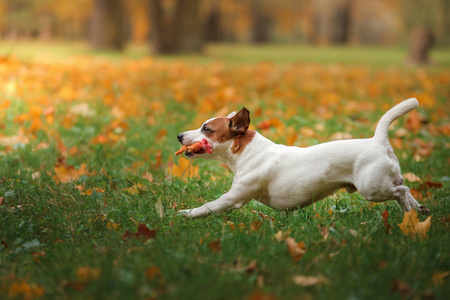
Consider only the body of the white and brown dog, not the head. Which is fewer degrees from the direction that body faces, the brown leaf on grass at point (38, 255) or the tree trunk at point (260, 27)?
the brown leaf on grass

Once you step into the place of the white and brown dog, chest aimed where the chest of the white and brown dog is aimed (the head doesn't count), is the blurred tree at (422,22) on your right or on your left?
on your right

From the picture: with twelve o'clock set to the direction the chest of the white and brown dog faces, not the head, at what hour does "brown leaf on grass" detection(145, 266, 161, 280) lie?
The brown leaf on grass is roughly at 10 o'clock from the white and brown dog.

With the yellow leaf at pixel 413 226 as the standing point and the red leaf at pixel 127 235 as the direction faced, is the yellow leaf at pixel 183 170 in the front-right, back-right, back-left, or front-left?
front-right

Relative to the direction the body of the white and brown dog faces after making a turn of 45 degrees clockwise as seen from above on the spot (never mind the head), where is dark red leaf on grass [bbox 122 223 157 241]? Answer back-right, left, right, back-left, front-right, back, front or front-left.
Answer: left

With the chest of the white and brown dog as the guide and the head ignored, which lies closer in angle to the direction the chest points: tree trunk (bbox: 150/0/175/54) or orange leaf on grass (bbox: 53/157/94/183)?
the orange leaf on grass

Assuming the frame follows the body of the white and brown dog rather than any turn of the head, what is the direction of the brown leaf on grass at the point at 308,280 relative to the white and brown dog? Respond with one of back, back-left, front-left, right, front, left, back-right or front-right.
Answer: left

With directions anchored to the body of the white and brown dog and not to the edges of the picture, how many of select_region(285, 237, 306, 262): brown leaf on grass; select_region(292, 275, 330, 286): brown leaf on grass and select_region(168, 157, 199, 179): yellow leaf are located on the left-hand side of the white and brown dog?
2

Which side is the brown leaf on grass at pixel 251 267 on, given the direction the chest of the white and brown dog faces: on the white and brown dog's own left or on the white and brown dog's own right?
on the white and brown dog's own left

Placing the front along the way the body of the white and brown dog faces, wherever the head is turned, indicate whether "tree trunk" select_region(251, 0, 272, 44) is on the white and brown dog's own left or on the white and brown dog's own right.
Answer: on the white and brown dog's own right

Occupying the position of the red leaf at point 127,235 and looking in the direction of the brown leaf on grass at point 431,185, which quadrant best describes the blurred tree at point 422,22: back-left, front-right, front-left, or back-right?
front-left

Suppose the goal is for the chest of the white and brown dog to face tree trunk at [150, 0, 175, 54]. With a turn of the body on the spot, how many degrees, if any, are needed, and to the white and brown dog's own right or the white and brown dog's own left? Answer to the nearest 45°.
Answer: approximately 90° to the white and brown dog's own right

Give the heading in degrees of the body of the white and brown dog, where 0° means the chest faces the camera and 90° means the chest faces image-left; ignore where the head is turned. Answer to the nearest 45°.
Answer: approximately 90°

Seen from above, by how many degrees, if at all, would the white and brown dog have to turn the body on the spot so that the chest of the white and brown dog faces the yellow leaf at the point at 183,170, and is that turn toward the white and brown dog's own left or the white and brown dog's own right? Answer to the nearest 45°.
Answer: approximately 45° to the white and brown dog's own right

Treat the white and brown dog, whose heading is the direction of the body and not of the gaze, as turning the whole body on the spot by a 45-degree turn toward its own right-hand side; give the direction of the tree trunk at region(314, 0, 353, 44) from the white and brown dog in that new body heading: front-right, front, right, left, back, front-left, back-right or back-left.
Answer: front-right

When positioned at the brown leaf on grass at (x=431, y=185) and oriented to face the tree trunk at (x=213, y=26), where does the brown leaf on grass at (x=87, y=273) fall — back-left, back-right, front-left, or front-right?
back-left
